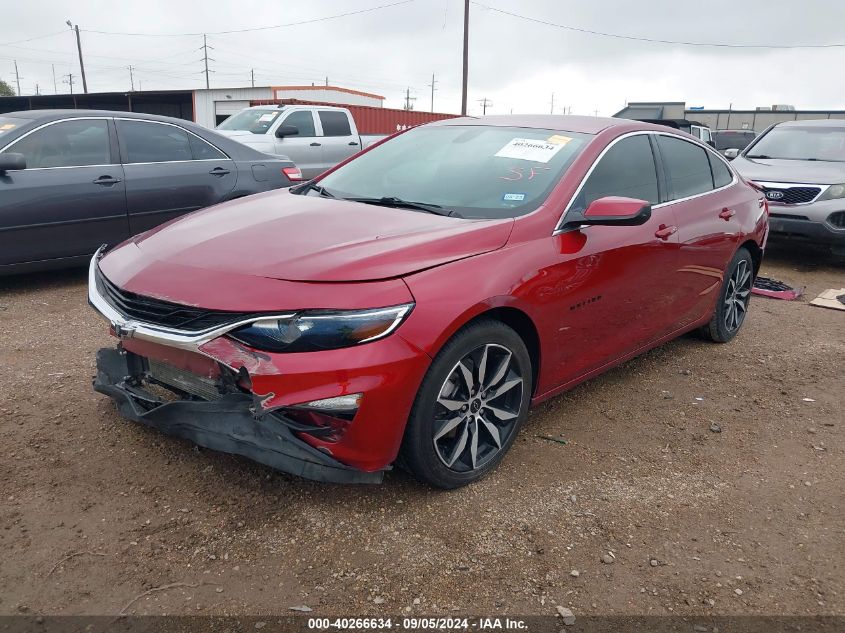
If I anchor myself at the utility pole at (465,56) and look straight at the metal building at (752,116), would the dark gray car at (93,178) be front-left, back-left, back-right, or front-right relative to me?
back-right

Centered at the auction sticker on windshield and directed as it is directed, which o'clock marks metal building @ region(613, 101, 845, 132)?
The metal building is roughly at 5 o'clock from the auction sticker on windshield.

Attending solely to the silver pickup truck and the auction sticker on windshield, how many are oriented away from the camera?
0

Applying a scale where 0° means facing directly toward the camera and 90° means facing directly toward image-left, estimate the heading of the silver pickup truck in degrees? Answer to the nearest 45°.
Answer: approximately 45°

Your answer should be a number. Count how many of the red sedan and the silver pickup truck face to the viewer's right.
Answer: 0

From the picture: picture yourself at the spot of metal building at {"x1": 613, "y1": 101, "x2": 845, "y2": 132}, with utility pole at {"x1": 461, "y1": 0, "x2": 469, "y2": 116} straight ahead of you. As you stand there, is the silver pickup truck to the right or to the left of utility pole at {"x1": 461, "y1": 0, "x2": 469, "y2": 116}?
left

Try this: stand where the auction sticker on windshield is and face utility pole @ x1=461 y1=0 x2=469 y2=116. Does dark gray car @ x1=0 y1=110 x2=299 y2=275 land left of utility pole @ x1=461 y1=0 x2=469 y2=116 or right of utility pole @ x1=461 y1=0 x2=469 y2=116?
left

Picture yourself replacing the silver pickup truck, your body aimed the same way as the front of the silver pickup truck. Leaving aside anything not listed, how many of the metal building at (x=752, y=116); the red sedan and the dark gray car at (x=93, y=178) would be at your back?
1

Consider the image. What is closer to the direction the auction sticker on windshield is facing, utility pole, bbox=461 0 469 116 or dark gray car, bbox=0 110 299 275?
the dark gray car

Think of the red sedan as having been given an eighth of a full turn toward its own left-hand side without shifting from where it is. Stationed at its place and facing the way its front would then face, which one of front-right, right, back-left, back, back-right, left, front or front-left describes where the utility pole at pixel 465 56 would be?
back

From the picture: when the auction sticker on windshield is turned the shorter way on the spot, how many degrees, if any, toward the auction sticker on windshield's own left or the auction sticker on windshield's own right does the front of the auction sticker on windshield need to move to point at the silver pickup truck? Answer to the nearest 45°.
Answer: approximately 90° to the auction sticker on windshield's own right

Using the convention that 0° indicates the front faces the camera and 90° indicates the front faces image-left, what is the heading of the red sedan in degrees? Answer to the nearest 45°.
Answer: approximately 45°

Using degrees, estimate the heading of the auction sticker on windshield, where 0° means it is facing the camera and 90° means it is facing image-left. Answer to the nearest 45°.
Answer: approximately 45°
